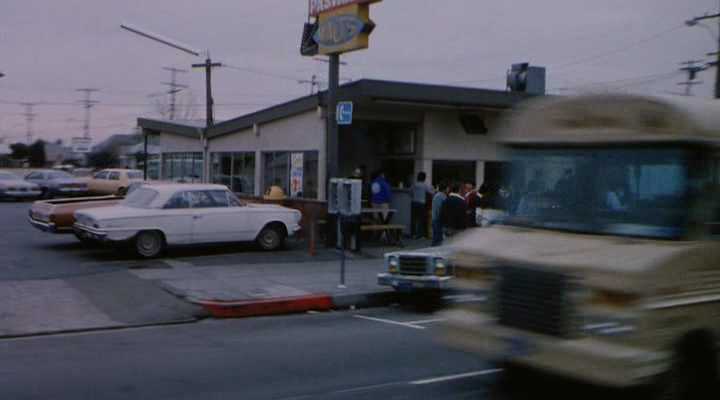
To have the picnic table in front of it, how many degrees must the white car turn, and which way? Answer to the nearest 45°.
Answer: approximately 45° to its right

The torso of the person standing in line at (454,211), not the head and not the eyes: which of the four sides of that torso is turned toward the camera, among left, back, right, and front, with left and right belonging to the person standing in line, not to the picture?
back

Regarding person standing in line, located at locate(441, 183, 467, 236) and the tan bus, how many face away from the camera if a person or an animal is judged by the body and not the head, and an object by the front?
1

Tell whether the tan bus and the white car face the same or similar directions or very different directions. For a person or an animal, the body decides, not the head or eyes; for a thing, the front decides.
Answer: very different directions

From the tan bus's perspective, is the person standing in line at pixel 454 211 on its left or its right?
on its right

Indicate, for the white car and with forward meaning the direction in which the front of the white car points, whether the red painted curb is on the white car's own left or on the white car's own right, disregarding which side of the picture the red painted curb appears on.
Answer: on the white car's own right

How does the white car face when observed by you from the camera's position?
facing away from the viewer and to the right of the viewer

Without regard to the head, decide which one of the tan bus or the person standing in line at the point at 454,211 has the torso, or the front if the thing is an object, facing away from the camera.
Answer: the person standing in line

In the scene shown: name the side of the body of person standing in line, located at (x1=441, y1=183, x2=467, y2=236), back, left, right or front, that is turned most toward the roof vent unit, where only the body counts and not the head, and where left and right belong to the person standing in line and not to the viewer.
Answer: front

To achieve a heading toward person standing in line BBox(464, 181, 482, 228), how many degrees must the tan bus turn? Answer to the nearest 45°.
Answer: approximately 135° to its right

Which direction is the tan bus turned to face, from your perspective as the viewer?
facing the viewer and to the left of the viewer

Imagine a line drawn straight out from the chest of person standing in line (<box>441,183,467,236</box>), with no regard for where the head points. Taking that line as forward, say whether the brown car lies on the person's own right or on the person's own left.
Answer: on the person's own left
